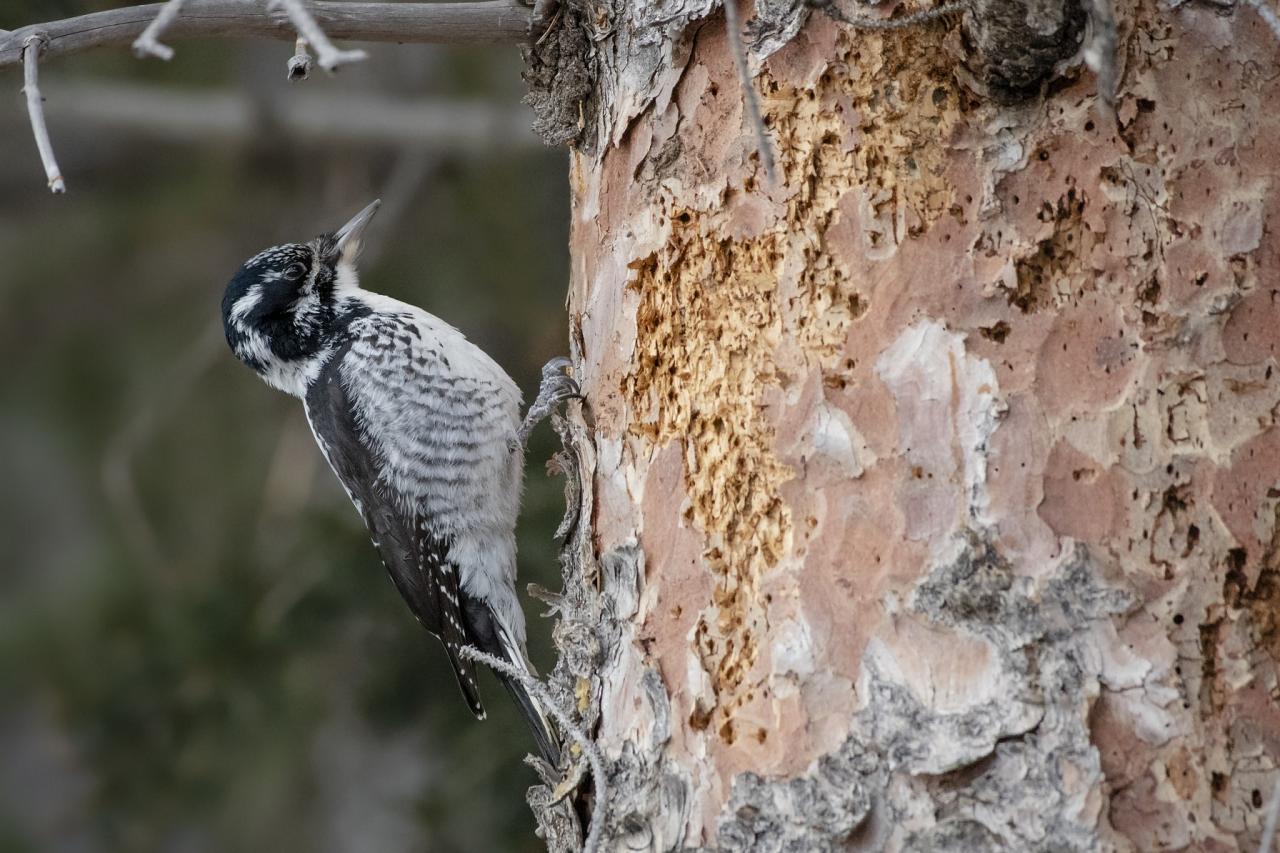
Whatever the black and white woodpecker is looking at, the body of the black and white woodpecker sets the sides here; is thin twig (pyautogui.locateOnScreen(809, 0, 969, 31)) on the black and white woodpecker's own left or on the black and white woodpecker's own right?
on the black and white woodpecker's own right

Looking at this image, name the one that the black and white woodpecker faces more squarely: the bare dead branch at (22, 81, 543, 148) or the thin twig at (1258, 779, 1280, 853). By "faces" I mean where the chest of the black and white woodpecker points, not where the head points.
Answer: the thin twig

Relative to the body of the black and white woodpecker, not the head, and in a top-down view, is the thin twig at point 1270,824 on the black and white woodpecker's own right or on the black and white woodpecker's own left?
on the black and white woodpecker's own right

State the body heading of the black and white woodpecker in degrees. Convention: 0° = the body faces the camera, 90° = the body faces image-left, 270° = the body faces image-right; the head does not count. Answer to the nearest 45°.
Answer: approximately 270°
